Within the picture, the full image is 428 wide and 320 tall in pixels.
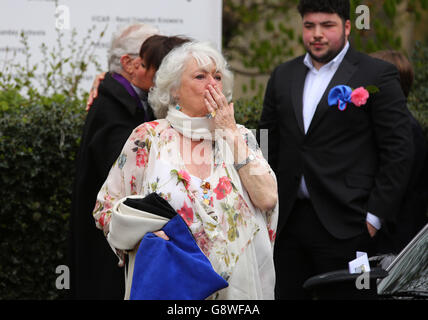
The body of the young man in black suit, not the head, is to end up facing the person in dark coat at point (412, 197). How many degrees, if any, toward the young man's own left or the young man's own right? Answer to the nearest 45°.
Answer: approximately 180°

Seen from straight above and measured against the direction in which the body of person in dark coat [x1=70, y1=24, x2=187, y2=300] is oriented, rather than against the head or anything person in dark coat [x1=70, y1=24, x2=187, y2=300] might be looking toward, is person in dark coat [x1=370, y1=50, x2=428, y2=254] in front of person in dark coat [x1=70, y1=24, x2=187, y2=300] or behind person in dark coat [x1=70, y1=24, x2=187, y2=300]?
in front

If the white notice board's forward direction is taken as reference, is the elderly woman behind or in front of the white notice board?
in front

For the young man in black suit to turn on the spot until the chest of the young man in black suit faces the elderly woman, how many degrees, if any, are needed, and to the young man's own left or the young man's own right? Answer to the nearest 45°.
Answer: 0° — they already face them

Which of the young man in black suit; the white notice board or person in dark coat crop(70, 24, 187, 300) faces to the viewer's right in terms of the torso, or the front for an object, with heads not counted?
the person in dark coat

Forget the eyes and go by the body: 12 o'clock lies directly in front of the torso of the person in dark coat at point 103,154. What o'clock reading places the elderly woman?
The elderly woman is roughly at 2 o'clock from the person in dark coat.

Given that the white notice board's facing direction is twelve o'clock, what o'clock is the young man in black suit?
The young man in black suit is roughly at 11 o'clock from the white notice board.

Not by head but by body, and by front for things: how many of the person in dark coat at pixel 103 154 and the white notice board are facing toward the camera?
1

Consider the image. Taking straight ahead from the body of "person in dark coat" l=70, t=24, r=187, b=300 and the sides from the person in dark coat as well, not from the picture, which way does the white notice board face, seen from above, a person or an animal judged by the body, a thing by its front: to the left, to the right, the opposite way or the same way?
to the right

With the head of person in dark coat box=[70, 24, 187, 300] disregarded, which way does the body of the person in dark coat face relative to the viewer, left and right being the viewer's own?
facing to the right of the viewer

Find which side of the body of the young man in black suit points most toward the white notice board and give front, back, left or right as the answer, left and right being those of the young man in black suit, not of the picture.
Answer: right
